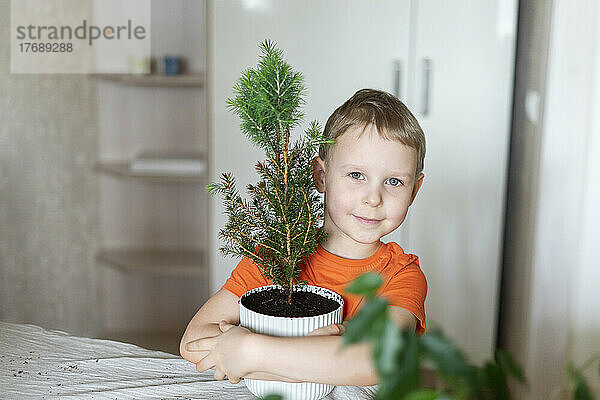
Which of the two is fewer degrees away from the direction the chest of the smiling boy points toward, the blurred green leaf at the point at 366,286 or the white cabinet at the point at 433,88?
the blurred green leaf

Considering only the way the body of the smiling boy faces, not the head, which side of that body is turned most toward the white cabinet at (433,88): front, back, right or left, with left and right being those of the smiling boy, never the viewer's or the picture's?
back

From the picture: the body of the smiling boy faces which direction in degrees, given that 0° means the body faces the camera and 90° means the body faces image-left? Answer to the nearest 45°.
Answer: approximately 0°

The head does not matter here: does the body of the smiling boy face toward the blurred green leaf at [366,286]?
yes
